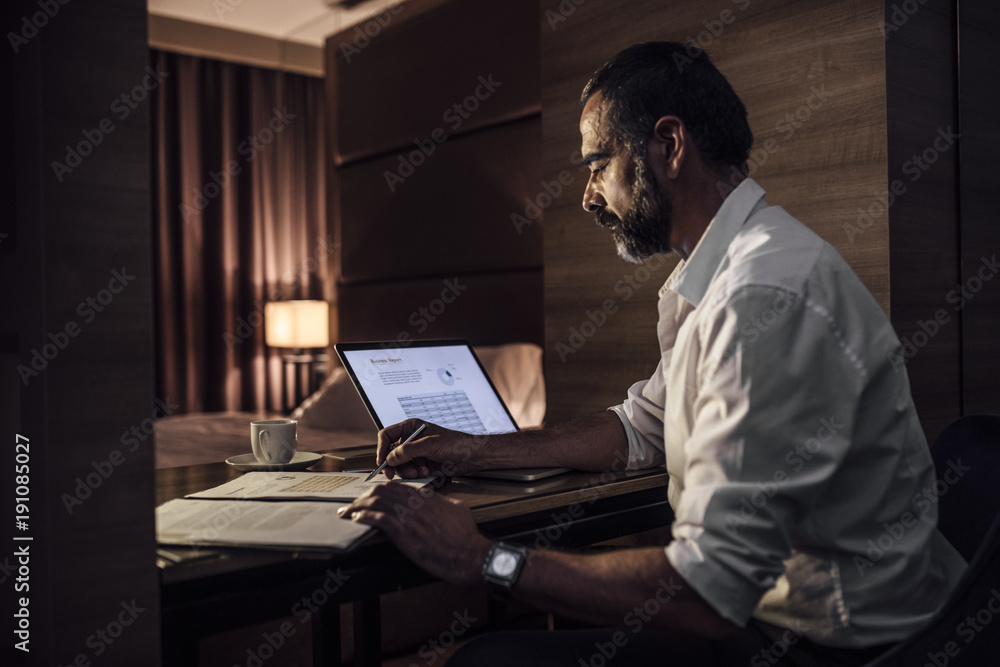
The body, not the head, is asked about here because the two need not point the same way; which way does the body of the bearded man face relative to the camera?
to the viewer's left

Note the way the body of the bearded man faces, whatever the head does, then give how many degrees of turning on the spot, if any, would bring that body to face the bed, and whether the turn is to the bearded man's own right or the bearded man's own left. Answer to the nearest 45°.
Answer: approximately 45° to the bearded man's own right

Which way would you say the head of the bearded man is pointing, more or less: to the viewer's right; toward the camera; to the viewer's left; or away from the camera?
to the viewer's left

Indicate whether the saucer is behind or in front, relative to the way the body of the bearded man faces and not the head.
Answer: in front
